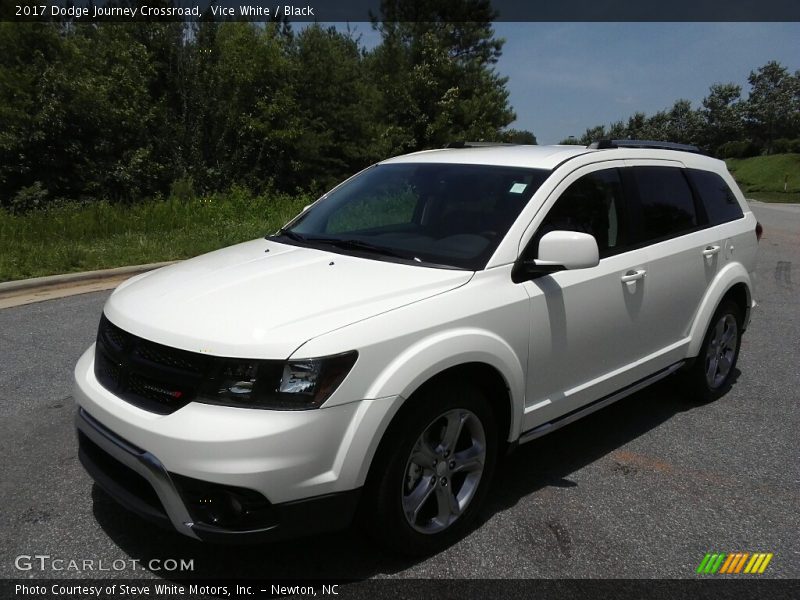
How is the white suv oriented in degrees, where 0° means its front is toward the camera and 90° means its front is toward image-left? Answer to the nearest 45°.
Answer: approximately 45°

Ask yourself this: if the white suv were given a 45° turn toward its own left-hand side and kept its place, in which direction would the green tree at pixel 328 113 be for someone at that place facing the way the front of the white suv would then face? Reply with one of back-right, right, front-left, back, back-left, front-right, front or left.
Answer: back

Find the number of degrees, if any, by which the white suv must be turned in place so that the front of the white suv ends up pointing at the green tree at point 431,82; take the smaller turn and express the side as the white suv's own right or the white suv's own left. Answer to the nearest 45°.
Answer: approximately 135° to the white suv's own right
